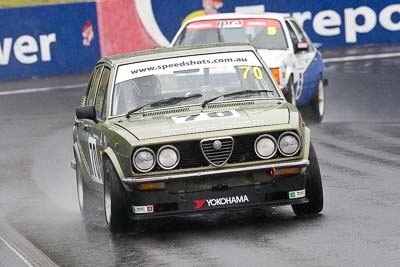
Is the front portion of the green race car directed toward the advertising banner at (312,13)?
no

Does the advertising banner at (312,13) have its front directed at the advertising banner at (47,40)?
no

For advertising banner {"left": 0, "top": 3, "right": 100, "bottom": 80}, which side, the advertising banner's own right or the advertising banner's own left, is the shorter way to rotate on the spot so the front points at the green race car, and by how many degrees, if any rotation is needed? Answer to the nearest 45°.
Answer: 0° — it already faces it

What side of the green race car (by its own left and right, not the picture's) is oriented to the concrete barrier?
back

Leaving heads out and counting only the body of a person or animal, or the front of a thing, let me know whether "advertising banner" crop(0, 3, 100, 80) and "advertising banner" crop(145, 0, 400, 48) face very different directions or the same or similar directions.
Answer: same or similar directions

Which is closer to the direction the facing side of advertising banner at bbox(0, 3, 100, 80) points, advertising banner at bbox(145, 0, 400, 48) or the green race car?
the green race car

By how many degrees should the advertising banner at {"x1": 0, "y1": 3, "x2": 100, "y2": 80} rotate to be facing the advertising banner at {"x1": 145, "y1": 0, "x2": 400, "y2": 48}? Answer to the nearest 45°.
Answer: approximately 90° to its left

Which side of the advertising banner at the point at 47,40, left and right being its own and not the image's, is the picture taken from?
front

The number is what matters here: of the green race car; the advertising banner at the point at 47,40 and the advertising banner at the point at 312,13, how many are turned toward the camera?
3

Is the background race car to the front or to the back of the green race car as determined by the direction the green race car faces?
to the back

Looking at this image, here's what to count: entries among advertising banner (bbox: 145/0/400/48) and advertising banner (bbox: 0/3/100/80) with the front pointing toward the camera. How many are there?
2

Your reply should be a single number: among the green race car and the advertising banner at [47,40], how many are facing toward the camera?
2

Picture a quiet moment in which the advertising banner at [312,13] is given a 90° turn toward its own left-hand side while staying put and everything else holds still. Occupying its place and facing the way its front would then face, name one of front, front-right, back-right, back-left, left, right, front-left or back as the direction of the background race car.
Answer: right
